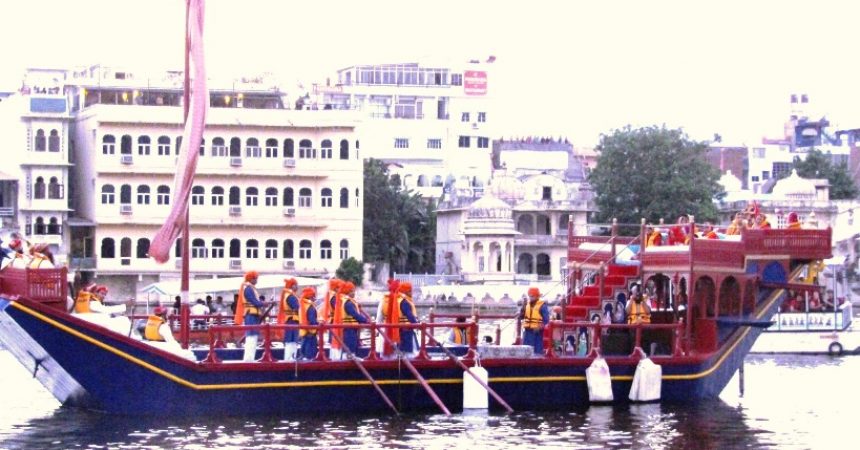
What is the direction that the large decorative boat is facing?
to the viewer's left

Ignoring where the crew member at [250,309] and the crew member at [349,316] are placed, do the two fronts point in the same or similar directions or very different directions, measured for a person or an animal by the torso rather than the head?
same or similar directions
